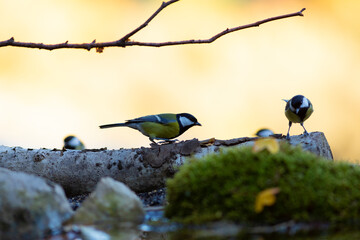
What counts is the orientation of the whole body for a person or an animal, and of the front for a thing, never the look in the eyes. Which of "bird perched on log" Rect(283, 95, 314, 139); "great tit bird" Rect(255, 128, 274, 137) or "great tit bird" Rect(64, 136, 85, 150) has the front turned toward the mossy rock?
the bird perched on log

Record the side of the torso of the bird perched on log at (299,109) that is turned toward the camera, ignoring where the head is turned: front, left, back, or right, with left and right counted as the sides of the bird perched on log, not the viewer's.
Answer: front

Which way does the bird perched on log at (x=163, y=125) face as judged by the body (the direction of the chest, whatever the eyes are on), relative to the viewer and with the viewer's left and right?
facing to the right of the viewer

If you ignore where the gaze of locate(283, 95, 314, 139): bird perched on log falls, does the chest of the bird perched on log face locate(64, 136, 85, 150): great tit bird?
no

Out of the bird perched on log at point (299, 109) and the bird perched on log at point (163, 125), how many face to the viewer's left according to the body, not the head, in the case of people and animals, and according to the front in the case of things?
0

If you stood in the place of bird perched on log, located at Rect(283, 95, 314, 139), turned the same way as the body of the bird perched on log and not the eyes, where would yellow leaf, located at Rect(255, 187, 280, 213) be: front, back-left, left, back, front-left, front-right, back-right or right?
front

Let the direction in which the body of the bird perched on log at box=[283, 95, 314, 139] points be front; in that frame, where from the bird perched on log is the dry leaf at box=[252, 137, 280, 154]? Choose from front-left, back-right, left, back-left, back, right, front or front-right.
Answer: front
